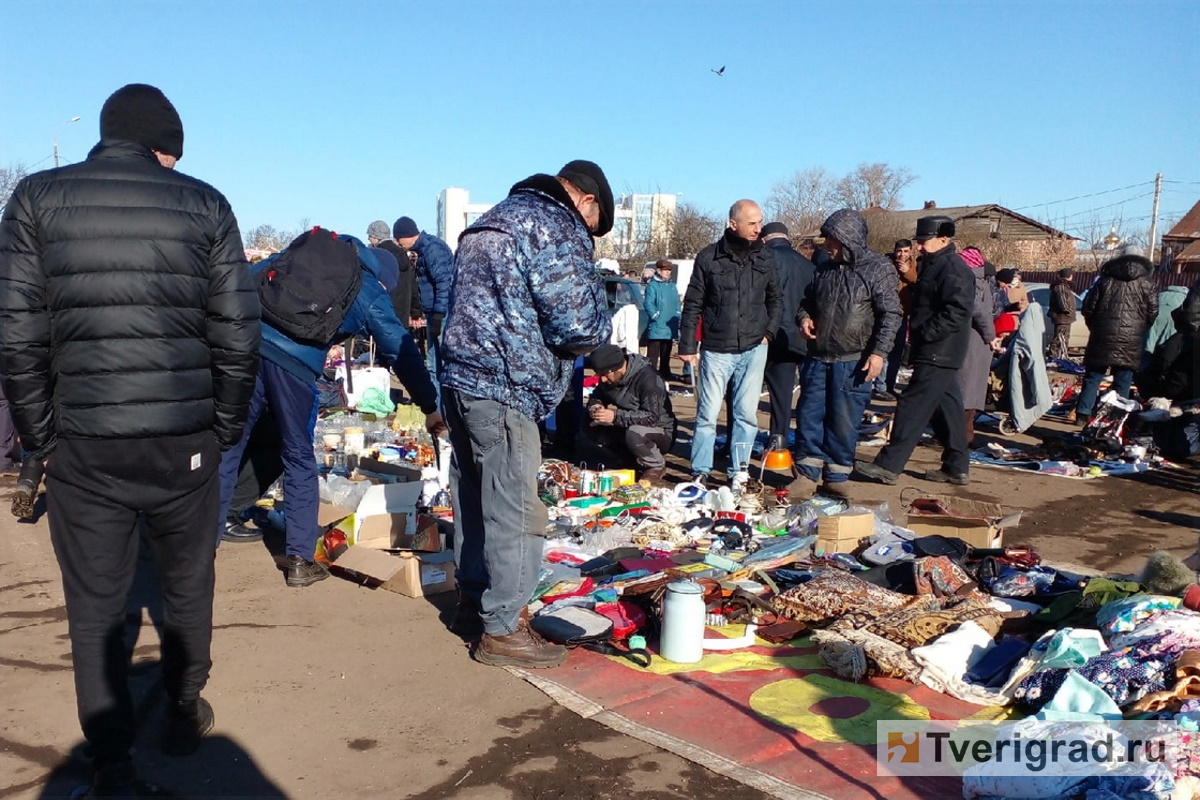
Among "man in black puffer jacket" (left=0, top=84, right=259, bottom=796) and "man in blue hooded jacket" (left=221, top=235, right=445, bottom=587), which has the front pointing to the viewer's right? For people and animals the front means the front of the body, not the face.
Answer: the man in blue hooded jacket

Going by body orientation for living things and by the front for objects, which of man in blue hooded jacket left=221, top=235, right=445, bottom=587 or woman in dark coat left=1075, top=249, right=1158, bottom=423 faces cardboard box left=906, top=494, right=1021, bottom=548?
the man in blue hooded jacket

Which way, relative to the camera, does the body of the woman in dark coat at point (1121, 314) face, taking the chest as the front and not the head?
away from the camera

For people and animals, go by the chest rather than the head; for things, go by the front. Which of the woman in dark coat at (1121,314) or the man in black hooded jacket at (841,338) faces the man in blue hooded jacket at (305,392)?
the man in black hooded jacket

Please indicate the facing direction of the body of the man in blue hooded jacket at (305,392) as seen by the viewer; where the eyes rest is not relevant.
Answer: to the viewer's right

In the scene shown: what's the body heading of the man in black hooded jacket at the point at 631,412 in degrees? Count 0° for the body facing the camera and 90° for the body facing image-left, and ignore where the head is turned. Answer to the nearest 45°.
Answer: approximately 45°

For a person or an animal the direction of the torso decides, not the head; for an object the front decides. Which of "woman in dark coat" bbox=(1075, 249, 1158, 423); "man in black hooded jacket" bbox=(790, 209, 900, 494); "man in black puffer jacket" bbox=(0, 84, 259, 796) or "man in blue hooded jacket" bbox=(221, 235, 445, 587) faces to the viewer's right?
the man in blue hooded jacket

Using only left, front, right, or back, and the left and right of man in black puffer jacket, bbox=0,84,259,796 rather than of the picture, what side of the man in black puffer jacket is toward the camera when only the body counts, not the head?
back

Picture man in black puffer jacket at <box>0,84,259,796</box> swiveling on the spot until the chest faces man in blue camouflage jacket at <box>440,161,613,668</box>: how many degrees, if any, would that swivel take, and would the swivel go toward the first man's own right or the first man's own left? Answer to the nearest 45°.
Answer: approximately 90° to the first man's own right
